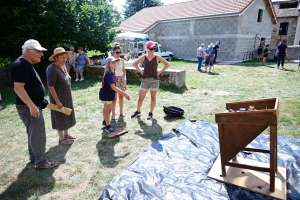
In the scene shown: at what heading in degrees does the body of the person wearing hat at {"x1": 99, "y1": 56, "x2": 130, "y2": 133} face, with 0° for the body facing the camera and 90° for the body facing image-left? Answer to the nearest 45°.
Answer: approximately 270°

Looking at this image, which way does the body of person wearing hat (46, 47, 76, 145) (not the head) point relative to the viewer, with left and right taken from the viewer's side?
facing the viewer and to the right of the viewer

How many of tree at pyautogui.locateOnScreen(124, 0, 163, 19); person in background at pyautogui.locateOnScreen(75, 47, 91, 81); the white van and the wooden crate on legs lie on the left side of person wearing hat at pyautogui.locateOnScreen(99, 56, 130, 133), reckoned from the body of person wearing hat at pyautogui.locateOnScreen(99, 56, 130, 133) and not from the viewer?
3

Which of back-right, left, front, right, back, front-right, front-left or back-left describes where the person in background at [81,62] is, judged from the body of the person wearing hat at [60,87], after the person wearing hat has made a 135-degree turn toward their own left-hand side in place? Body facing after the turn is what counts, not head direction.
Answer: front

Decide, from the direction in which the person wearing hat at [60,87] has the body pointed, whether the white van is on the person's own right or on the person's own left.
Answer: on the person's own left

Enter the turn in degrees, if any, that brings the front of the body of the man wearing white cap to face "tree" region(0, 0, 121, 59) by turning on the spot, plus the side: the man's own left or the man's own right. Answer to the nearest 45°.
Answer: approximately 90° to the man's own left

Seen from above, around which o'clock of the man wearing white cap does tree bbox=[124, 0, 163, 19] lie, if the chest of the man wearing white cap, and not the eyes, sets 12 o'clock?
The tree is roughly at 10 o'clock from the man wearing white cap.

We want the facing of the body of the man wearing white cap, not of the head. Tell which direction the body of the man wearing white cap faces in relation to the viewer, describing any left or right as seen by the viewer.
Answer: facing to the right of the viewer

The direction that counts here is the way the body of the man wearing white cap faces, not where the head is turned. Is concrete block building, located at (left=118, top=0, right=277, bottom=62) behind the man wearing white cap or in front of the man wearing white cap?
in front

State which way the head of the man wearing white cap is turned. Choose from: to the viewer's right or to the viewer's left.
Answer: to the viewer's right

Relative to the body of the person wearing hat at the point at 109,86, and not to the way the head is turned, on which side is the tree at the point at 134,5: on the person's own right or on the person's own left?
on the person's own left

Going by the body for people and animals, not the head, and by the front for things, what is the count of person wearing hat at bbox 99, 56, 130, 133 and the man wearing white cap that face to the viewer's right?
2
